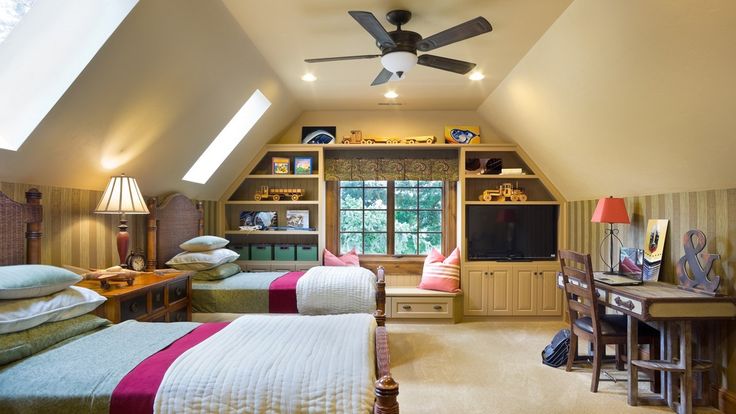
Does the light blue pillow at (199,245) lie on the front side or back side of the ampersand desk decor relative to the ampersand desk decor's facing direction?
on the front side

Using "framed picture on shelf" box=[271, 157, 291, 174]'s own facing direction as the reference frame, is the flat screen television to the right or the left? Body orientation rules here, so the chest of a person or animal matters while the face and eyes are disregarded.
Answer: on its left

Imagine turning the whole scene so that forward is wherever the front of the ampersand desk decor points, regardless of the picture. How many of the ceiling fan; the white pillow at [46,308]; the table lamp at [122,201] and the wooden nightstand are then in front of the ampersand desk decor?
4

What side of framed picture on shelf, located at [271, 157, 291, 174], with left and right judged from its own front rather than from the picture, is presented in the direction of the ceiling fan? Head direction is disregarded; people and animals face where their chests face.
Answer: front

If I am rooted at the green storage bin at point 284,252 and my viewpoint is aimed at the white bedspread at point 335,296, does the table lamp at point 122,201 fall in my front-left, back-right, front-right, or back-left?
front-right

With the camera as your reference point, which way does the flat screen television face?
facing the viewer

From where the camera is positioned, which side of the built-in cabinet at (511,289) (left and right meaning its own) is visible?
front

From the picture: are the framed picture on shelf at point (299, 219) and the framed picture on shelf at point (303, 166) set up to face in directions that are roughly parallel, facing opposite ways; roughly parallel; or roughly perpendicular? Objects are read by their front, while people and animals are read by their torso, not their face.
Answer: roughly parallel

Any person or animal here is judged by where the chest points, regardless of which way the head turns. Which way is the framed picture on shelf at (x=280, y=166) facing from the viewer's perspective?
toward the camera

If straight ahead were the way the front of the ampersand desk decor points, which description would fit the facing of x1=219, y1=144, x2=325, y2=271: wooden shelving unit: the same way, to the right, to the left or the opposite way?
to the left

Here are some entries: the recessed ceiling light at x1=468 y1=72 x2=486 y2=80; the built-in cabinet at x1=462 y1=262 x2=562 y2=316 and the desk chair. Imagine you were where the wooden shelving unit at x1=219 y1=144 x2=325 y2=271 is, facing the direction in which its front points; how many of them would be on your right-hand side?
0

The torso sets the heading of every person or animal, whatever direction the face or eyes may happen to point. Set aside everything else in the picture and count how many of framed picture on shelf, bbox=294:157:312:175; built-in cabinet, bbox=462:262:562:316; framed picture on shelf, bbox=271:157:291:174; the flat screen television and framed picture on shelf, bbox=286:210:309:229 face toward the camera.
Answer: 5

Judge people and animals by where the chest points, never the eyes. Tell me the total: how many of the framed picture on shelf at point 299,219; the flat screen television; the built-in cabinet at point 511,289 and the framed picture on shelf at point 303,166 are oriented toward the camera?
4

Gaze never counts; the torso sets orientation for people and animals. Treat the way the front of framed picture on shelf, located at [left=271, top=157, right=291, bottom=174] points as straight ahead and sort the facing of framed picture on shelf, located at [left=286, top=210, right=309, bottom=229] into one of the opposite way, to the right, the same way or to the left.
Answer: the same way

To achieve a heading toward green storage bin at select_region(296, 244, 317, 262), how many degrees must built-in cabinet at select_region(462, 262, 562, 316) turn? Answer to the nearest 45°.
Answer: approximately 90° to its right
